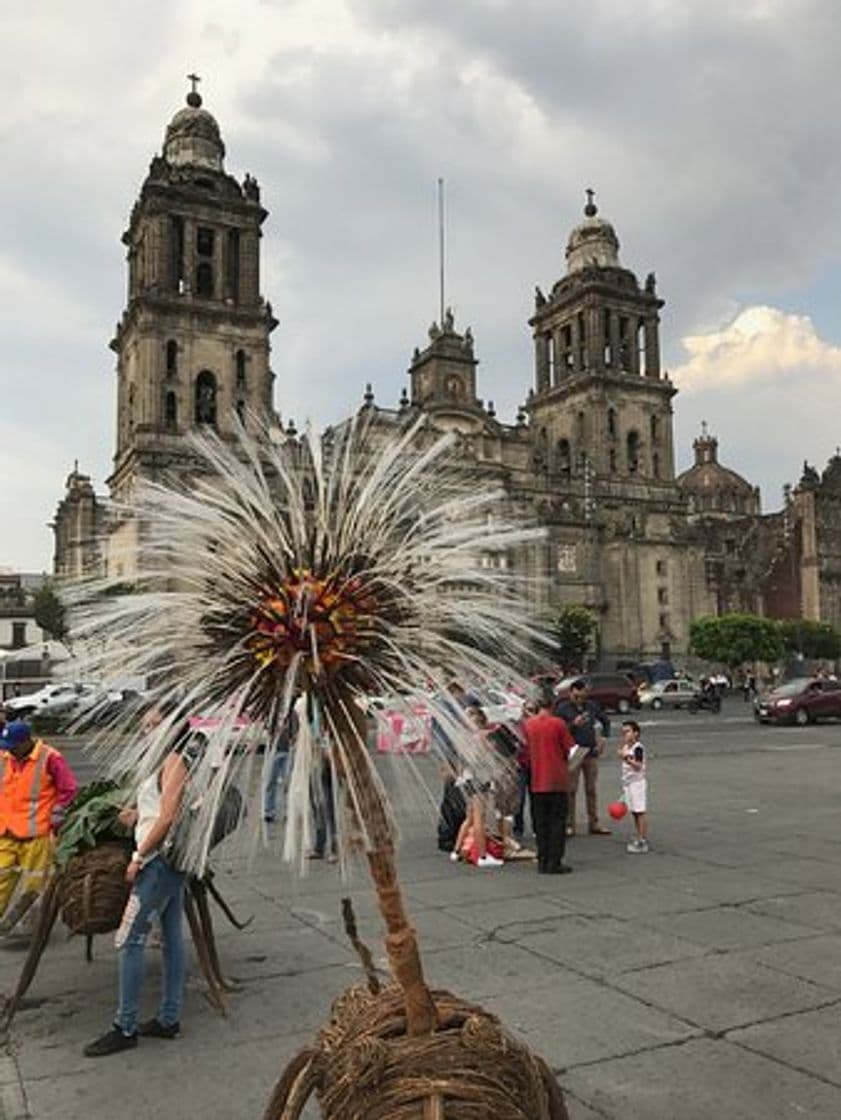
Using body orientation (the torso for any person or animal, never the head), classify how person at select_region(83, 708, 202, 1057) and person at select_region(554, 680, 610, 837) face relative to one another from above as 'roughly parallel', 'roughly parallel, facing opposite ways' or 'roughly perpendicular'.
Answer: roughly perpendicular

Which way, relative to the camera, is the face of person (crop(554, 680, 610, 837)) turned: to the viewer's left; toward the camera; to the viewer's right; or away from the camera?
toward the camera

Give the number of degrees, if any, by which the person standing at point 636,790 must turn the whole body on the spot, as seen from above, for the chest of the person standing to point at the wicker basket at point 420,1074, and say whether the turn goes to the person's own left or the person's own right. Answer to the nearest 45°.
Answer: approximately 45° to the person's own left

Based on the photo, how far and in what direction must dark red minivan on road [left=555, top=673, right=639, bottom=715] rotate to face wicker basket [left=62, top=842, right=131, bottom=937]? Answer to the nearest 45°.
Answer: approximately 90° to its left

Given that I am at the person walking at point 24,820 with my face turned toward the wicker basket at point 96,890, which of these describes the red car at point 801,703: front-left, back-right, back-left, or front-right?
back-left

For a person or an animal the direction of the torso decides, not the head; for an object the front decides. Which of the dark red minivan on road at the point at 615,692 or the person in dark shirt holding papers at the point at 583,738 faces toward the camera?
the person in dark shirt holding papers

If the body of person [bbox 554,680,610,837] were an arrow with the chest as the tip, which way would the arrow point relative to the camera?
toward the camera

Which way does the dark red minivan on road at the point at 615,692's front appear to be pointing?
to the viewer's left

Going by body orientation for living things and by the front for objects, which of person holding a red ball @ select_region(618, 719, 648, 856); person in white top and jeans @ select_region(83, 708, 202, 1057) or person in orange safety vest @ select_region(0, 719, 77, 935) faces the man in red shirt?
person holding a red ball @ select_region(618, 719, 648, 856)

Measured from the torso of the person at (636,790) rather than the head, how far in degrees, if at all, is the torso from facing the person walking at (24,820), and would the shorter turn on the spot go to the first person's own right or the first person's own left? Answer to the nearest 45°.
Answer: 0° — they already face them

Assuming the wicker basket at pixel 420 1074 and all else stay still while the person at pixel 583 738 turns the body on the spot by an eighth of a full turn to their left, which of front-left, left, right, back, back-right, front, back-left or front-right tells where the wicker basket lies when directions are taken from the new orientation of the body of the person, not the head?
front-right

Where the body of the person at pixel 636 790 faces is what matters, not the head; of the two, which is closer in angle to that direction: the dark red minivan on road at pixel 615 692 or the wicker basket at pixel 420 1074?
the wicker basket

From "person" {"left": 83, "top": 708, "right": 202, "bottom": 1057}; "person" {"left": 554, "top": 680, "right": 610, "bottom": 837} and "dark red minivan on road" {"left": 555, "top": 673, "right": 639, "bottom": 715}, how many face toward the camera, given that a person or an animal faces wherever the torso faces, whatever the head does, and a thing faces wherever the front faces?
1

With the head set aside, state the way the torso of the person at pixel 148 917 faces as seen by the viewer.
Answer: to the viewer's left
